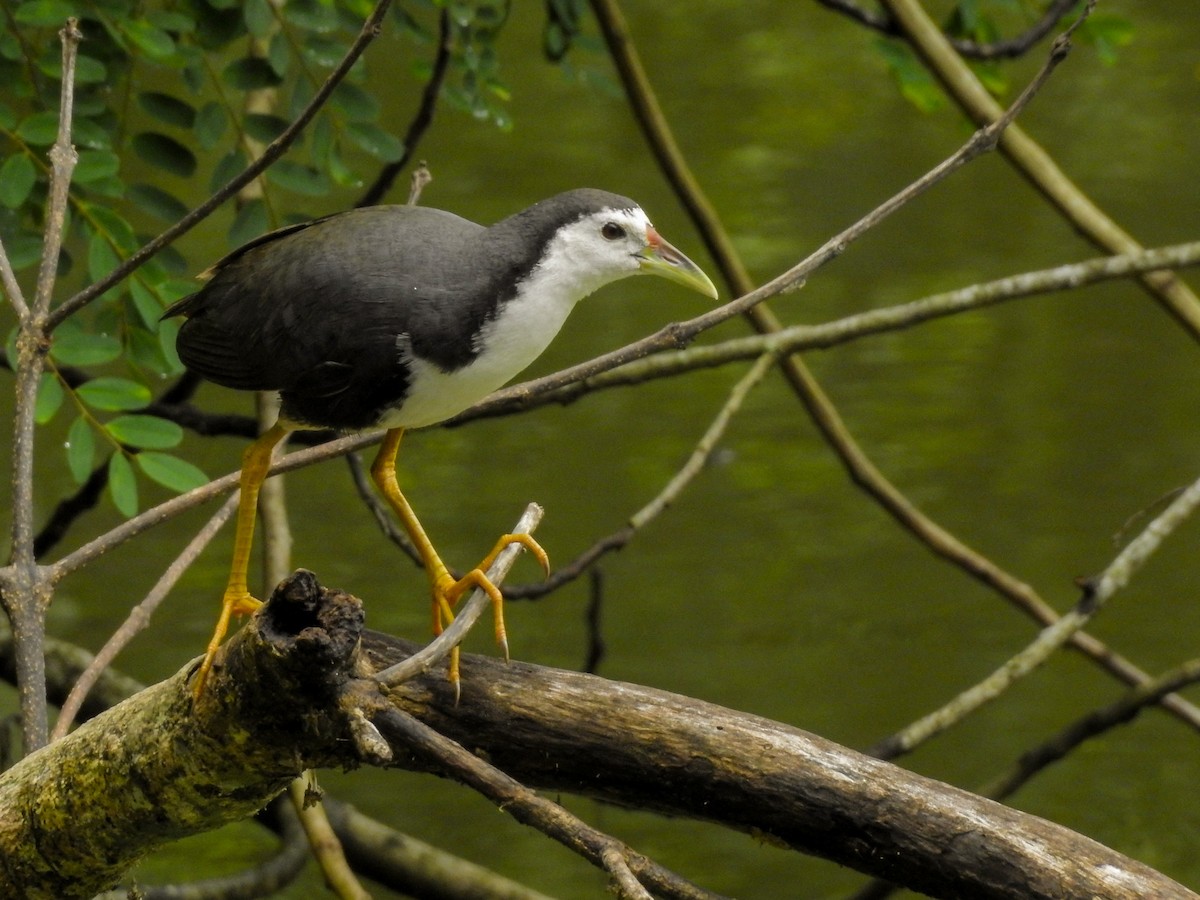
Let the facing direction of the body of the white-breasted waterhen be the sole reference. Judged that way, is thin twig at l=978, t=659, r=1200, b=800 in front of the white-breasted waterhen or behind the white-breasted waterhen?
in front

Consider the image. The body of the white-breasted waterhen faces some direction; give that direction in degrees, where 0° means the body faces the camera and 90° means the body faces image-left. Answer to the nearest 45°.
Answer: approximately 270°

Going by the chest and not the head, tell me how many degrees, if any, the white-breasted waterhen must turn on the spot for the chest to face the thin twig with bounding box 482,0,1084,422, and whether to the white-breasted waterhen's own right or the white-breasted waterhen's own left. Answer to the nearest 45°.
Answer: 0° — it already faces it
